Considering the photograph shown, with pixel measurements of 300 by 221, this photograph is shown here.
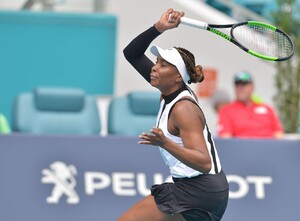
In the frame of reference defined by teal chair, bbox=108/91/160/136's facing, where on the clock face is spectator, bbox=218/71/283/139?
The spectator is roughly at 9 o'clock from the teal chair.

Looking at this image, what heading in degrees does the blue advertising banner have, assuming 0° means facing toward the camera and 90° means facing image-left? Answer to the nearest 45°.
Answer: approximately 0°
